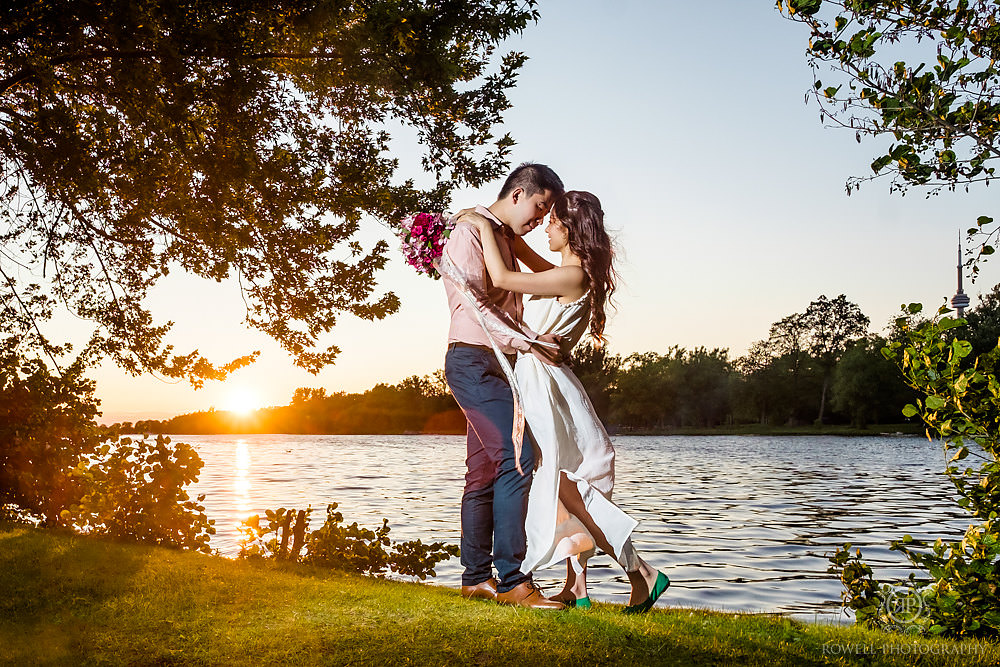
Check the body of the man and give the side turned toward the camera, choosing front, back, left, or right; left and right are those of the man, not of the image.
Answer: right

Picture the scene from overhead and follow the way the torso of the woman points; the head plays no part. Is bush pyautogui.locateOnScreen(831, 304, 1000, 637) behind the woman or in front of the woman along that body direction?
behind

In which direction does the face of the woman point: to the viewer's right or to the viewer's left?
to the viewer's left

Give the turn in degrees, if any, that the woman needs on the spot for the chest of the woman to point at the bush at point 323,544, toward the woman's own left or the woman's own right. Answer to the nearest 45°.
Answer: approximately 45° to the woman's own right

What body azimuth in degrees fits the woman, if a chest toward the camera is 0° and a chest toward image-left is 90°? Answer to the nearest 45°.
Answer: approximately 90°

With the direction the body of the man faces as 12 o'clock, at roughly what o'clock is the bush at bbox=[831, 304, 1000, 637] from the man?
The bush is roughly at 12 o'clock from the man.

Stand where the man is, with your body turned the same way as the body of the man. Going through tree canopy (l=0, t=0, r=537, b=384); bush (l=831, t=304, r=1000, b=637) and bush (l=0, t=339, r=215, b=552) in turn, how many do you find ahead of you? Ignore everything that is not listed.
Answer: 1

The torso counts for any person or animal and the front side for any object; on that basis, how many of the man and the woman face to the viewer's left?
1

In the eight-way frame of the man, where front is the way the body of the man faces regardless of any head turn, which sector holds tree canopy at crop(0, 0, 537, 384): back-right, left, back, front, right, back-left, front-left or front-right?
back-left

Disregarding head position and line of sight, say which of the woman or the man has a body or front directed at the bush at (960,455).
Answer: the man

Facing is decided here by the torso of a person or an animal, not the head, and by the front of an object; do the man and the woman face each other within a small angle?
yes

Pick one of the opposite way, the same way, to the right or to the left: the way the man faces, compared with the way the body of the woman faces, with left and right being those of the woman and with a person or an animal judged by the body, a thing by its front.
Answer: the opposite way
